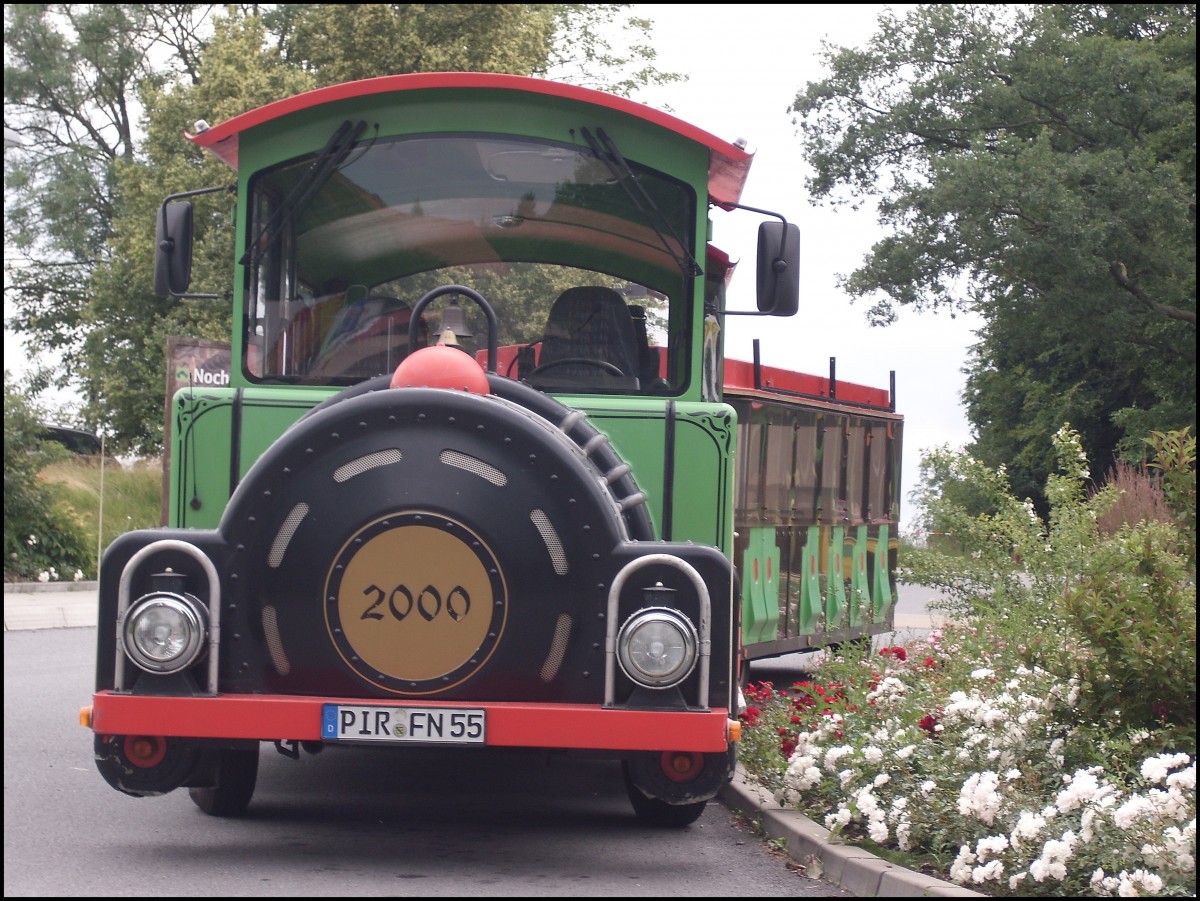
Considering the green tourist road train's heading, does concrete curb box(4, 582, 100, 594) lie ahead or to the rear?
to the rear

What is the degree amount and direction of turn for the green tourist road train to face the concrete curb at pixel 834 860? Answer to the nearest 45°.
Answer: approximately 90° to its left

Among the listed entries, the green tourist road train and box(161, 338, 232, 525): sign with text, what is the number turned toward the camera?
2

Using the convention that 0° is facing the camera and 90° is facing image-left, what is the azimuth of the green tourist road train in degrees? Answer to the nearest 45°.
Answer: approximately 0°

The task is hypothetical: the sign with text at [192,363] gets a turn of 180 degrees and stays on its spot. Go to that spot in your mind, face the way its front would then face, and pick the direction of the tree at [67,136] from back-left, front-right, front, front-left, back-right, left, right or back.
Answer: front

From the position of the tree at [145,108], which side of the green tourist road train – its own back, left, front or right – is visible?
back

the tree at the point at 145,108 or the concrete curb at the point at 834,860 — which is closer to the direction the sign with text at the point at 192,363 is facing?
the concrete curb

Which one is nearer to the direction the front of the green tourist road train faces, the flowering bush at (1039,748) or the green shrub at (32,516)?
the flowering bush

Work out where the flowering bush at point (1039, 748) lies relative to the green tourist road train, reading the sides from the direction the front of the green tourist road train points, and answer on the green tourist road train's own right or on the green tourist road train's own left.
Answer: on the green tourist road train's own left
